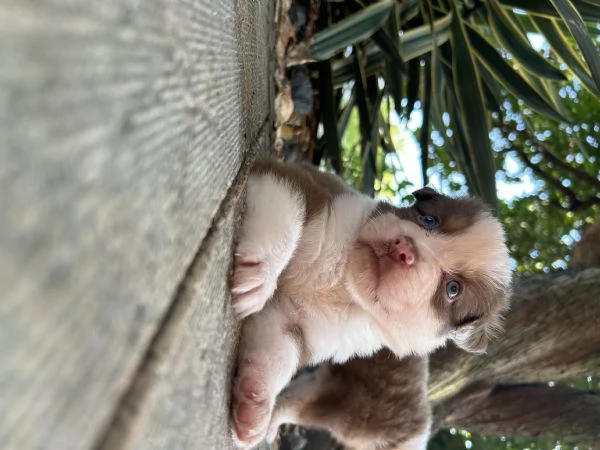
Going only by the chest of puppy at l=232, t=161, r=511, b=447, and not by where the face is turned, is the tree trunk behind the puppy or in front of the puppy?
behind

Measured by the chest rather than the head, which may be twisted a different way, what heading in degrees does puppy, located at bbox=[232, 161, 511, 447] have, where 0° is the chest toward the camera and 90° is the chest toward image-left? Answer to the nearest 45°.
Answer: approximately 0°
